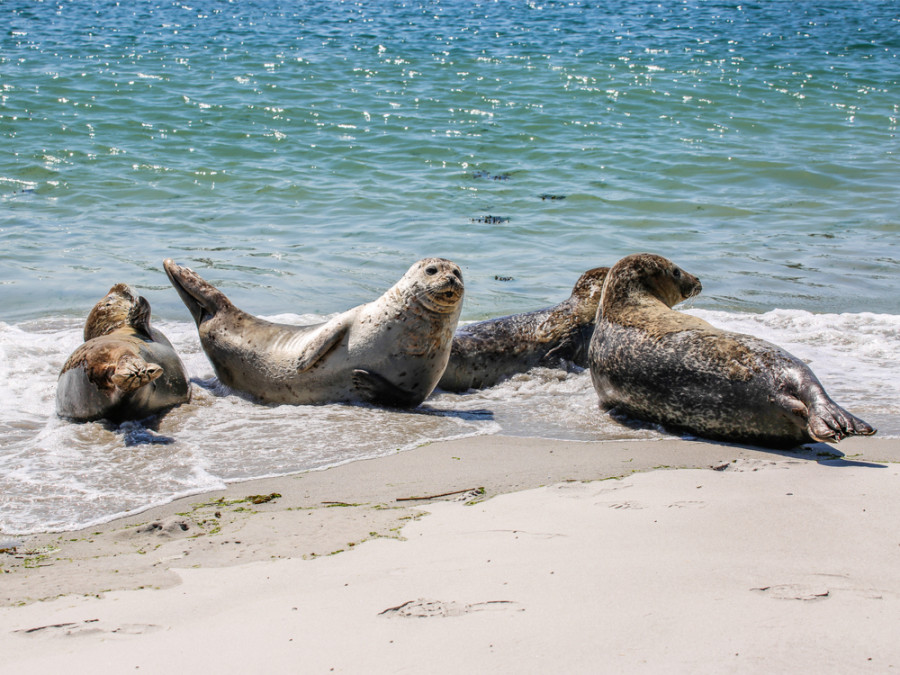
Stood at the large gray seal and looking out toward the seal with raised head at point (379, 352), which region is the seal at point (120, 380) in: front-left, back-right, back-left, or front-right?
front-left

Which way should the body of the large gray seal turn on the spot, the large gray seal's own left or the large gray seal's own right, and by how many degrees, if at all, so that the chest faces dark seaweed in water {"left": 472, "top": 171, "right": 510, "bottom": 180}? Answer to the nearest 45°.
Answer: approximately 45° to the large gray seal's own right

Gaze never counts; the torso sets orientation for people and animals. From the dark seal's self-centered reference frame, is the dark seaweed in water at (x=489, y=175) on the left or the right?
on its left

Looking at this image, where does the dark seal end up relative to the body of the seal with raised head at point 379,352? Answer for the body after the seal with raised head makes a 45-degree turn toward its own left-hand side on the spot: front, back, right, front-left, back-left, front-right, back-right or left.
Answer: front

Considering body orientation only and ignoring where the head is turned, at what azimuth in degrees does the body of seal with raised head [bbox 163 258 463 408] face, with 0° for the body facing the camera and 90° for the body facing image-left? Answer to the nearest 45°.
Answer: approximately 270°

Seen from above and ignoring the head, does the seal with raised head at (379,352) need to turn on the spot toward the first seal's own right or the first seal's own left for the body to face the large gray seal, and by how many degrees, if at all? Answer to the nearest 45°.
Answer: approximately 45° to the first seal's own right

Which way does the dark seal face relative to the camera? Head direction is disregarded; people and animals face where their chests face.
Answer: to the viewer's right
